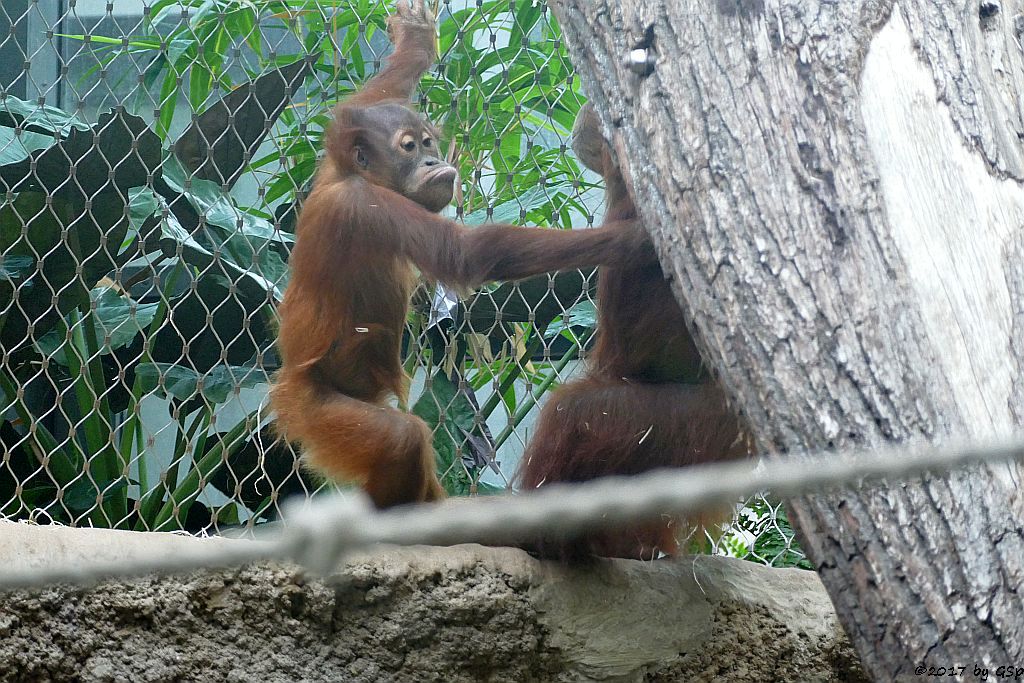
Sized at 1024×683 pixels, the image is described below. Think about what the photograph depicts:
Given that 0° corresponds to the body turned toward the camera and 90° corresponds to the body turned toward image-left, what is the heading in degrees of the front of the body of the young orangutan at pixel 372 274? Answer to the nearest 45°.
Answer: approximately 270°

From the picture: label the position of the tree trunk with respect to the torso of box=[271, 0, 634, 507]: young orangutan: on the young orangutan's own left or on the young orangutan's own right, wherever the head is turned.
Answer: on the young orangutan's own right

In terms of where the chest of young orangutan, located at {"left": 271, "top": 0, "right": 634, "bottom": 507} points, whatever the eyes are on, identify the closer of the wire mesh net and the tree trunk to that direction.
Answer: the tree trunk
